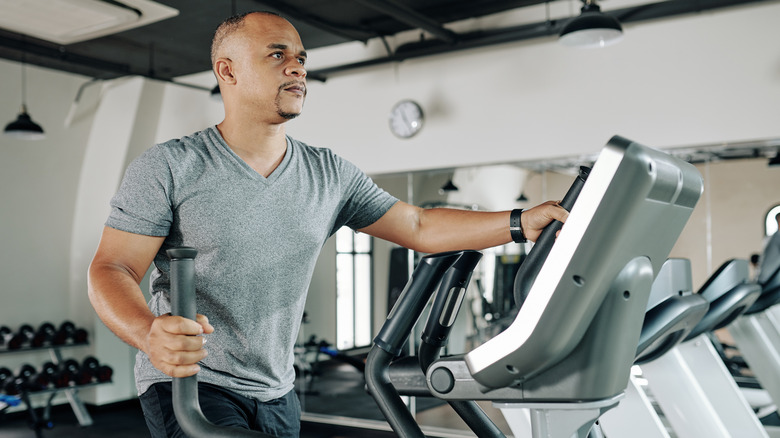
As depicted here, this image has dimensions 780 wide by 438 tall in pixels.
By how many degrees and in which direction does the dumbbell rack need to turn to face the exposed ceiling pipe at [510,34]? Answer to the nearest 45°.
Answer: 0° — it already faces it

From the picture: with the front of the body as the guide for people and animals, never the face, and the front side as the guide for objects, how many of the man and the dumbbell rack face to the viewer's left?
0

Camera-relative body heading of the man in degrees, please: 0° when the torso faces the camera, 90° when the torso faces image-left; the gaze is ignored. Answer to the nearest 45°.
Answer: approximately 315°

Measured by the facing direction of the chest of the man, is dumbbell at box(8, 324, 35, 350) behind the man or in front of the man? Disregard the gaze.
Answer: behind

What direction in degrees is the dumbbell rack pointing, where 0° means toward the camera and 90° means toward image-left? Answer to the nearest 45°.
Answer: approximately 315°

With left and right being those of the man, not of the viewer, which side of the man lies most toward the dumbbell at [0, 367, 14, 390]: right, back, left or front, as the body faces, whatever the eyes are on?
back

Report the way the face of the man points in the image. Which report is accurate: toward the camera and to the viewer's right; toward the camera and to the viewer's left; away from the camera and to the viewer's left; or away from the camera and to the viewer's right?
toward the camera and to the viewer's right
